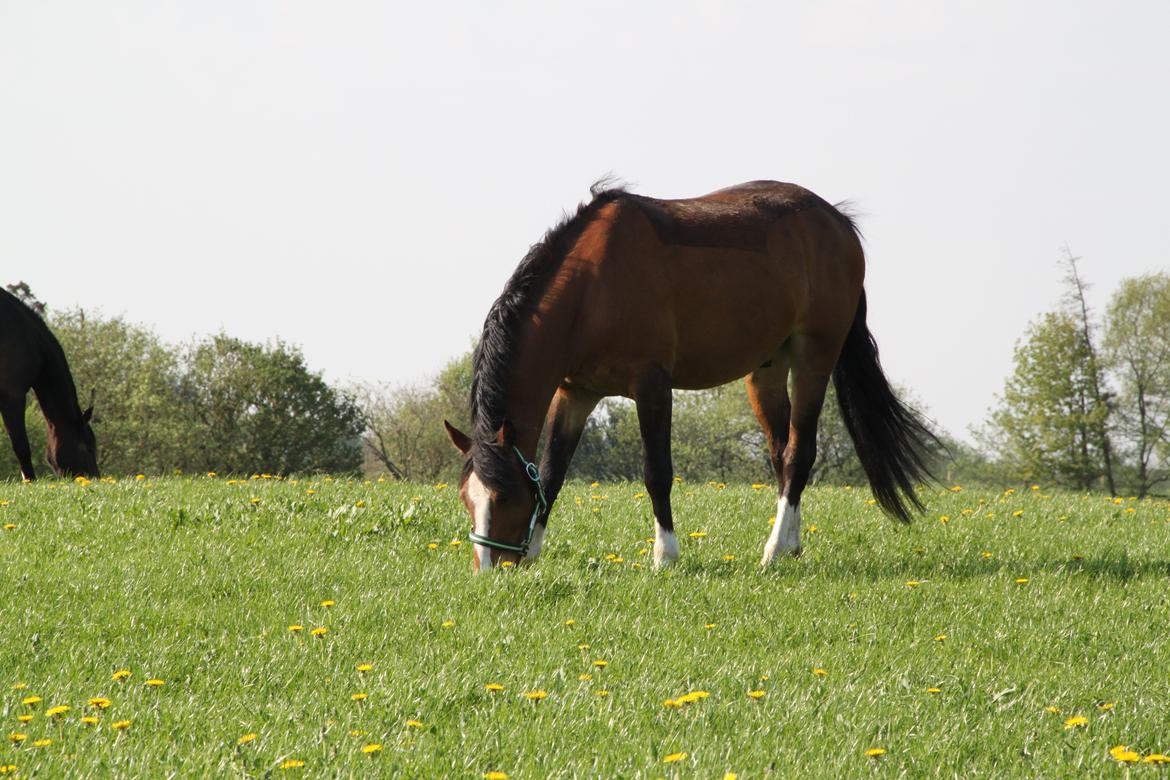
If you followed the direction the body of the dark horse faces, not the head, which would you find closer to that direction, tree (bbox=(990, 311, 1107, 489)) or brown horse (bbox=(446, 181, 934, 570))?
the tree

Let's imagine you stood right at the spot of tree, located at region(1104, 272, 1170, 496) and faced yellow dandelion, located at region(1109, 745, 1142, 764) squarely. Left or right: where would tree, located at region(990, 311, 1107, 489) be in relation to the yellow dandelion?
right

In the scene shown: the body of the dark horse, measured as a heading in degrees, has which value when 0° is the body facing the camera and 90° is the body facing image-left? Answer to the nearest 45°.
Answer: approximately 270°

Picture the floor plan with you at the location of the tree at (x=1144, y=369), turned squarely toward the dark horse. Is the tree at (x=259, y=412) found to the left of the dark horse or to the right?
right

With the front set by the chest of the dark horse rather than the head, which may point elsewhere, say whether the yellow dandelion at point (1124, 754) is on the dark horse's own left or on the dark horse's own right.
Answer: on the dark horse's own right

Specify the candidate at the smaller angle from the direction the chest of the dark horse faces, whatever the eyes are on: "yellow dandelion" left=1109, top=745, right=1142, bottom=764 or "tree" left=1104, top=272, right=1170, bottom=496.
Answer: the tree

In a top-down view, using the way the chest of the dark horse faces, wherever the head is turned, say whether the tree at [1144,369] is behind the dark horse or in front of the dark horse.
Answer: in front

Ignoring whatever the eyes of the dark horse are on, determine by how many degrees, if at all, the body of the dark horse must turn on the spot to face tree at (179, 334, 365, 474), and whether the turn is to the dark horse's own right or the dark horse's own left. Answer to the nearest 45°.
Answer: approximately 90° to the dark horse's own left

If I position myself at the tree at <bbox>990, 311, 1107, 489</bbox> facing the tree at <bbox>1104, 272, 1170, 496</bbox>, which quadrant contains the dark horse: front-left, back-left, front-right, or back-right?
back-right
